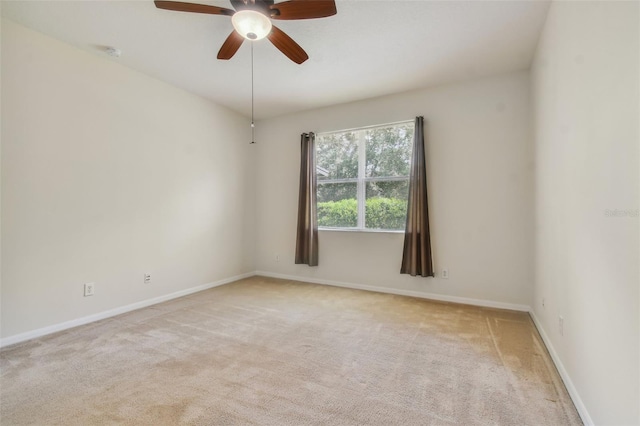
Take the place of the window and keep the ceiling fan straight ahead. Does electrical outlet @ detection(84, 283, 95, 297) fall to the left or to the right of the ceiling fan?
right

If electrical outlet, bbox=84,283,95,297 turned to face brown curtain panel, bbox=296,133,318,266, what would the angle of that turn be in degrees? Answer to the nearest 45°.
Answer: approximately 45° to its left

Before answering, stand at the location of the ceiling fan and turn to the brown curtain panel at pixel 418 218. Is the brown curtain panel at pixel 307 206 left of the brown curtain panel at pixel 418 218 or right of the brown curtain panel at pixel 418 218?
left

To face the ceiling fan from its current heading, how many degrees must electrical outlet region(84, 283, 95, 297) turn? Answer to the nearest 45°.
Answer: approximately 45° to its right

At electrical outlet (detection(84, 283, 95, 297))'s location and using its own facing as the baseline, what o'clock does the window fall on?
The window is roughly at 11 o'clock from the electrical outlet.

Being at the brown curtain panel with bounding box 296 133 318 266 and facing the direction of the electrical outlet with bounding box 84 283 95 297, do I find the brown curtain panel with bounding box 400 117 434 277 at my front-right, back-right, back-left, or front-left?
back-left

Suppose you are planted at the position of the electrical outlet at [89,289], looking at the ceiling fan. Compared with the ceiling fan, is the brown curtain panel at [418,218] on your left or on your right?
left

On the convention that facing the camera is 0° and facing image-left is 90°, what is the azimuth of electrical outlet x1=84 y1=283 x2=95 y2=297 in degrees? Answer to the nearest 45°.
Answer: approximately 315°
